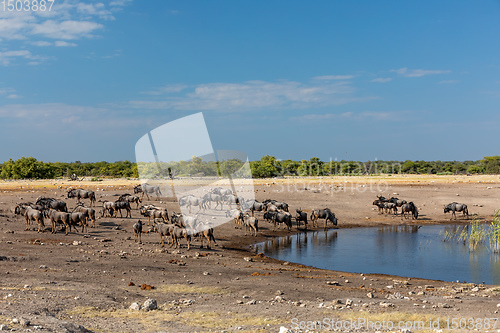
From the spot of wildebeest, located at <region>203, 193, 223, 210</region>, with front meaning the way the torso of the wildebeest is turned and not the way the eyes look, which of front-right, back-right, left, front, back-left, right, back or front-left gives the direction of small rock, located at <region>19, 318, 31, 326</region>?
left

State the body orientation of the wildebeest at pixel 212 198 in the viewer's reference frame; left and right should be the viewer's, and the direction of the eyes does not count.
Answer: facing to the left of the viewer

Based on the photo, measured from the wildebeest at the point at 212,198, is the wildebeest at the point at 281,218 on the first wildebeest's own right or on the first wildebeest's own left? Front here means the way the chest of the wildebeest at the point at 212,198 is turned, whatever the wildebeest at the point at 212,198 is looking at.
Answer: on the first wildebeest's own left

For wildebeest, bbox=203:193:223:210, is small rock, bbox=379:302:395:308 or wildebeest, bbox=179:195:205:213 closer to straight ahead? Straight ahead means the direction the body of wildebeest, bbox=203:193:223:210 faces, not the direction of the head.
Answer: the wildebeest

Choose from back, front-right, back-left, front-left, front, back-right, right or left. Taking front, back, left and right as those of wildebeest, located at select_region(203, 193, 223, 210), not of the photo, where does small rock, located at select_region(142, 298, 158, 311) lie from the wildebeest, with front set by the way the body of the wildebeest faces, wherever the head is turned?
left

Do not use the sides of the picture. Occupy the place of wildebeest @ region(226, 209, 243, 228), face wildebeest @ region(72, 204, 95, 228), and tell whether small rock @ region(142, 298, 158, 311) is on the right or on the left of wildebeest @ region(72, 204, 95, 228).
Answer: left
